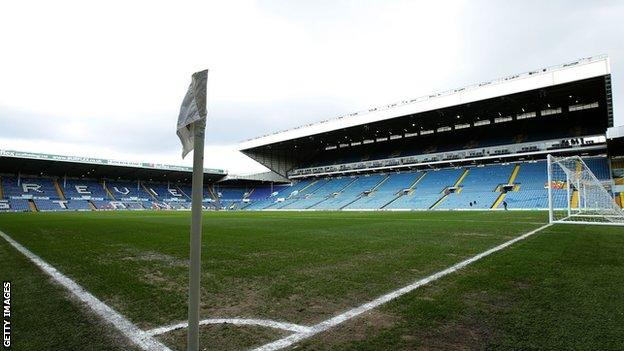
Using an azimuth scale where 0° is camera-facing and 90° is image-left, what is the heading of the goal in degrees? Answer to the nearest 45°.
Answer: approximately 90°

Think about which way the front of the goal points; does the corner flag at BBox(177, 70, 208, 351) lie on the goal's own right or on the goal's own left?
on the goal's own left
